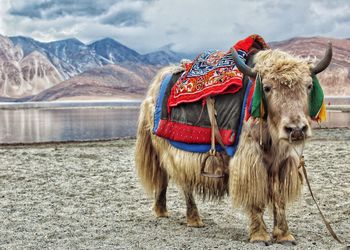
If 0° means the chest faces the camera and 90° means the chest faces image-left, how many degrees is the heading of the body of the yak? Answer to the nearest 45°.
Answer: approximately 315°
